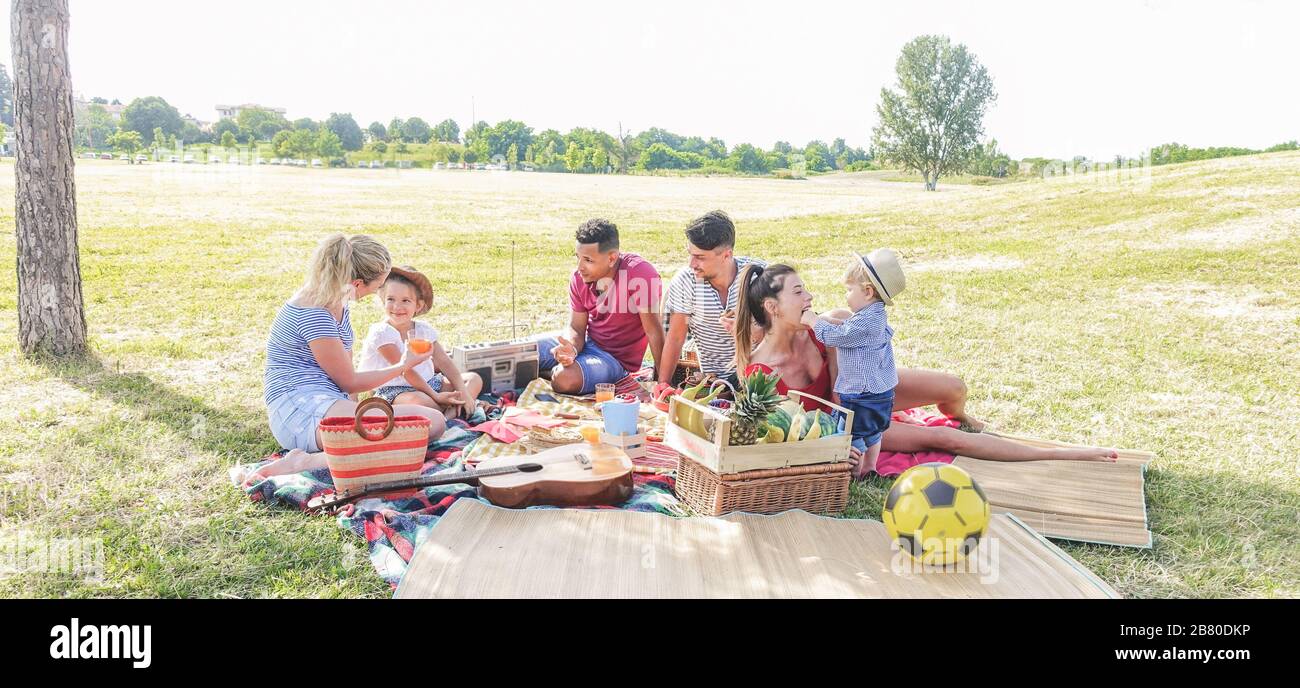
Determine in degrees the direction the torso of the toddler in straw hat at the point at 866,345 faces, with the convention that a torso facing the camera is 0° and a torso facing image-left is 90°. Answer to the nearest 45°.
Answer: approximately 90°

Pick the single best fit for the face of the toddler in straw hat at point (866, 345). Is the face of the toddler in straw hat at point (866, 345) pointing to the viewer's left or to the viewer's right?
to the viewer's left

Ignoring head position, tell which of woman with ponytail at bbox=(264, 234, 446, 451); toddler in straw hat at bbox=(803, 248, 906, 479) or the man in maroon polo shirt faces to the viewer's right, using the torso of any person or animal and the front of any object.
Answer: the woman with ponytail

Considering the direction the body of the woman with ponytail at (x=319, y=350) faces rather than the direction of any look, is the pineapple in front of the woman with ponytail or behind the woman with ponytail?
in front

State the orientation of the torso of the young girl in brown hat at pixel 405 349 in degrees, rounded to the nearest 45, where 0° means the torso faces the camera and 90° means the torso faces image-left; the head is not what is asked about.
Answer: approximately 315°

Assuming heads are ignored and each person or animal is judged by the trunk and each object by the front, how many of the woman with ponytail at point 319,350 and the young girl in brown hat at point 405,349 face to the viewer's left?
0

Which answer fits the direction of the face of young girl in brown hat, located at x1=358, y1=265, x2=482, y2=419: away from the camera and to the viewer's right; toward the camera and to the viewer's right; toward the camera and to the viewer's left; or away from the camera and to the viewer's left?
toward the camera and to the viewer's left

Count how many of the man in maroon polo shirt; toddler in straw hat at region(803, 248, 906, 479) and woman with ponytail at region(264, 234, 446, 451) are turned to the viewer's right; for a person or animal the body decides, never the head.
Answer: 1

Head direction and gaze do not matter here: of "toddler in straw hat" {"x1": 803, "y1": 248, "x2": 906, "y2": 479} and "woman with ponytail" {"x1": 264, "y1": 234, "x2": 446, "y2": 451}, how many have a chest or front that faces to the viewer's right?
1

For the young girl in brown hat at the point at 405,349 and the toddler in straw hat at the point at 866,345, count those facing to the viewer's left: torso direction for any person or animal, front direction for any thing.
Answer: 1

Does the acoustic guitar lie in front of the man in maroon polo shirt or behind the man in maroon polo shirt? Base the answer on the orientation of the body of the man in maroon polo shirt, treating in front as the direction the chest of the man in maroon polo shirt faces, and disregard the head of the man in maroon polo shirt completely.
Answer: in front
